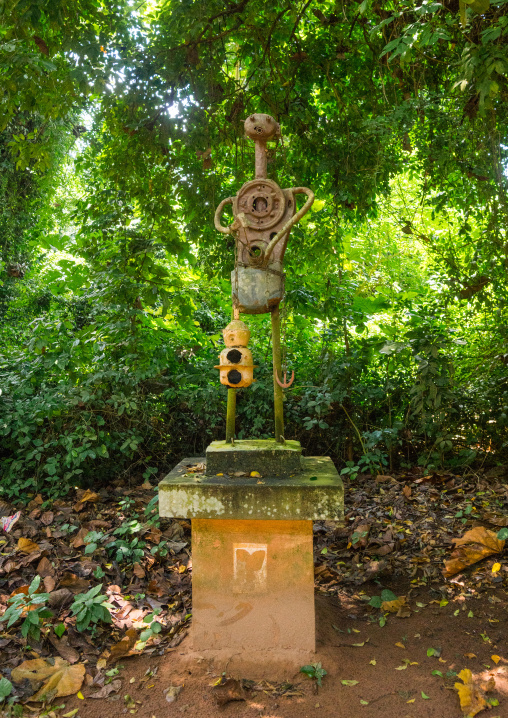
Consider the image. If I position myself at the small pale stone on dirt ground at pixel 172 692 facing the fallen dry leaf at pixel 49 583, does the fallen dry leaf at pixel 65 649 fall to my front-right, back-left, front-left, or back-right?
front-left

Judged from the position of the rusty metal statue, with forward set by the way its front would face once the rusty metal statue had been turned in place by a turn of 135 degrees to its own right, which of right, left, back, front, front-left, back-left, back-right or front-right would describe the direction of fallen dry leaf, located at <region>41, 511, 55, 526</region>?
front

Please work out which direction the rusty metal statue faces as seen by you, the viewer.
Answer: facing the viewer
